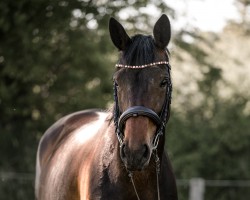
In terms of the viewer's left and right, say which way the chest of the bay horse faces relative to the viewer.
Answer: facing the viewer and to the right of the viewer
